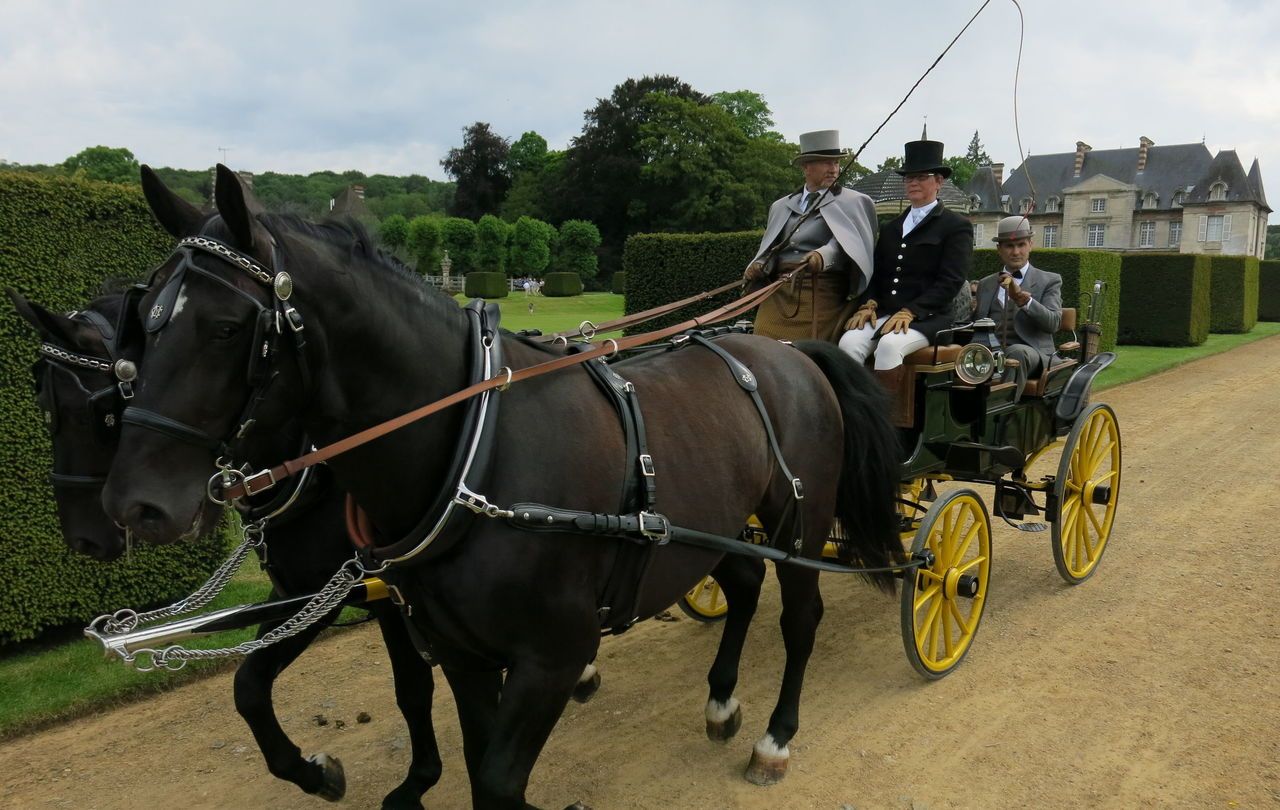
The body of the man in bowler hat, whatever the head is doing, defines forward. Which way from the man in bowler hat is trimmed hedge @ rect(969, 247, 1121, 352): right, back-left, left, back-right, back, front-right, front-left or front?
back-right

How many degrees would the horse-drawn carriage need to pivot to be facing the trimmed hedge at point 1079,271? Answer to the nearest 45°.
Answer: approximately 135° to its right

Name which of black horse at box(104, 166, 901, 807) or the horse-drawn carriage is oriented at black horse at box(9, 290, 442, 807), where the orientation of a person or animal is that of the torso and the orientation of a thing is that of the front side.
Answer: the horse-drawn carriage

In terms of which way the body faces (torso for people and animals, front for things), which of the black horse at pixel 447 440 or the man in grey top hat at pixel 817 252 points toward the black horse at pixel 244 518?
the man in grey top hat

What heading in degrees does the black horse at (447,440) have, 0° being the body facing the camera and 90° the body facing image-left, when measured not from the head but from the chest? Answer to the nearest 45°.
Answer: approximately 45°

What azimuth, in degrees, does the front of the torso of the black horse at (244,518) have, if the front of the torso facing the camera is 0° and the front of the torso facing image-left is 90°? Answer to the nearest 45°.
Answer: approximately 45°

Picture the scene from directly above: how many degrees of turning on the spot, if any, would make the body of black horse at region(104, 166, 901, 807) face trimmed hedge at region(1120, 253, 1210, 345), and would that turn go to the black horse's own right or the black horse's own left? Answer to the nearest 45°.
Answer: approximately 180°

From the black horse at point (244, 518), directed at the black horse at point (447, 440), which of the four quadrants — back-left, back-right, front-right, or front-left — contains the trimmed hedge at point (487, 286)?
back-left

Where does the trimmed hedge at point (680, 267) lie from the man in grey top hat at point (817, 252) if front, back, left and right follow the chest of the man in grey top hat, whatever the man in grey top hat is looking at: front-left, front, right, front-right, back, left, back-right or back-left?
back-right
